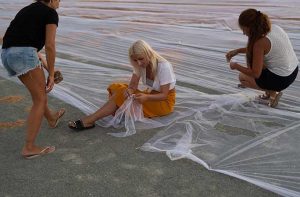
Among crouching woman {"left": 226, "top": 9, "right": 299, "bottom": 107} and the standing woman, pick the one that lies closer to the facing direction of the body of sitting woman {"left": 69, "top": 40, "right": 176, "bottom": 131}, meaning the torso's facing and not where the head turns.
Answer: the standing woman

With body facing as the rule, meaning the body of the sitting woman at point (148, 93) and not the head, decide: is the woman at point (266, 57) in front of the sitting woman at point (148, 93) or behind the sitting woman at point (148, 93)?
behind

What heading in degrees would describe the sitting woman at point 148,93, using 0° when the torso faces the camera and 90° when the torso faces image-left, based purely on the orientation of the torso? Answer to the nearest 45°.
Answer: approximately 45°

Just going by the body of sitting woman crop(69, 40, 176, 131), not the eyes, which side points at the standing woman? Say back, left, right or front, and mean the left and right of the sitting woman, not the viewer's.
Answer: front

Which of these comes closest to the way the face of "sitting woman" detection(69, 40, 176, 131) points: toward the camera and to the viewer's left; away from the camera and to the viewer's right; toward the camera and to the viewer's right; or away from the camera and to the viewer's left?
toward the camera and to the viewer's left

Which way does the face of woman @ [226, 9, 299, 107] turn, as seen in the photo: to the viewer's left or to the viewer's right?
to the viewer's left
